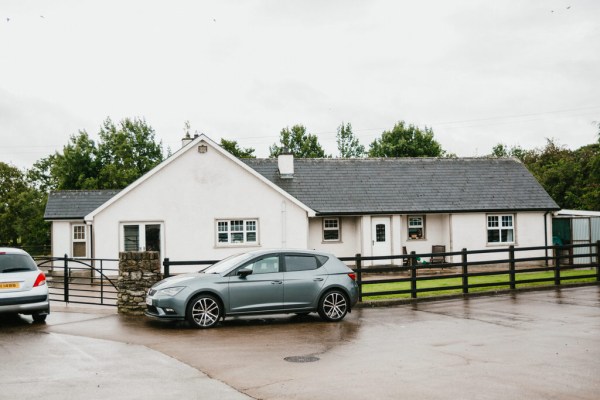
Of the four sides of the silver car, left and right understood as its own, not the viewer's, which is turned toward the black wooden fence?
right

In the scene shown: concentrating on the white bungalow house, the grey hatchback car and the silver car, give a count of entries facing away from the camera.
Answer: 1

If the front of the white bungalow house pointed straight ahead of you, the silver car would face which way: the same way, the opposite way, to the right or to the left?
the opposite way

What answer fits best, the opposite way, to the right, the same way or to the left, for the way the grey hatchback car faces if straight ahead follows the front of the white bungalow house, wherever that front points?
to the right

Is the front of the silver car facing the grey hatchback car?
no

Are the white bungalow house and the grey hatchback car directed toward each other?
no

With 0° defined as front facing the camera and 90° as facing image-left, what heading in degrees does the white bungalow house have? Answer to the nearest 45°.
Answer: approximately 0°

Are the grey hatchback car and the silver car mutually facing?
no

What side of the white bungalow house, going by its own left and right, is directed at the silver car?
front

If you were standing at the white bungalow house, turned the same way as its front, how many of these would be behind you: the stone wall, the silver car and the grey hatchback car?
0

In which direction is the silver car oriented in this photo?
away from the camera

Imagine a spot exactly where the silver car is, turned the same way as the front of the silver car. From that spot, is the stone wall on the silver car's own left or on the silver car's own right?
on the silver car's own right

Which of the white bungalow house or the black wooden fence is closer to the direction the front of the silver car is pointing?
the white bungalow house

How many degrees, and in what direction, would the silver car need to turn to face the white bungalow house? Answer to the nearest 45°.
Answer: approximately 45° to its right

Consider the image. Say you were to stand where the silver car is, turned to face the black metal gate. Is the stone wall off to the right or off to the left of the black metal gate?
right

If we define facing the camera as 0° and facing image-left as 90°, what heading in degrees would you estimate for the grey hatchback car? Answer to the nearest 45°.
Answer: approximately 90°

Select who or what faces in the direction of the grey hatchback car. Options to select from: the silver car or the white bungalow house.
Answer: the white bungalow house
